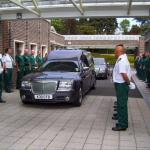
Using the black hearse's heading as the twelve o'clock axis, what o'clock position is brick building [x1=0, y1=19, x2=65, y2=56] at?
The brick building is roughly at 4 o'clock from the black hearse.

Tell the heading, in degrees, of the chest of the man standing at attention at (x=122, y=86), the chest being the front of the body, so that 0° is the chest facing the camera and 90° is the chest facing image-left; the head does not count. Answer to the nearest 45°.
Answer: approximately 90°

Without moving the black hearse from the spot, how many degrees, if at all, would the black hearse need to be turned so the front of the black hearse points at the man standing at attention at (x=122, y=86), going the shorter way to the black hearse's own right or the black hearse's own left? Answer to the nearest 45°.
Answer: approximately 90° to the black hearse's own left

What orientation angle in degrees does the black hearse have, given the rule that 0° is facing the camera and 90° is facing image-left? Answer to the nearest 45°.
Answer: approximately 45°

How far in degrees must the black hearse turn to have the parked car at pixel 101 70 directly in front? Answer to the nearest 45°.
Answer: approximately 135° to its right

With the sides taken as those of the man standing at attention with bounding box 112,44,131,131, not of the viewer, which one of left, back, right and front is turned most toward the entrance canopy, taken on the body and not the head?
right

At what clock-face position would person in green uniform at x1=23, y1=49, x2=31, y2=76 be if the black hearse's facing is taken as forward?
The person in green uniform is roughly at 4 o'clock from the black hearse.

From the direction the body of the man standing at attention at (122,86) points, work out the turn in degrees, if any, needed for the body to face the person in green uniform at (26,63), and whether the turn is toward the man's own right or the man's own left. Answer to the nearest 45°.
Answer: approximately 45° to the man's own right
